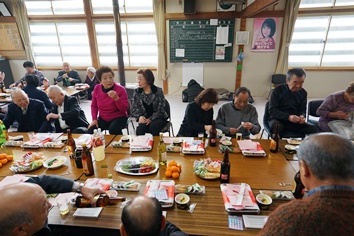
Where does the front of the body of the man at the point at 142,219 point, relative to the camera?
away from the camera

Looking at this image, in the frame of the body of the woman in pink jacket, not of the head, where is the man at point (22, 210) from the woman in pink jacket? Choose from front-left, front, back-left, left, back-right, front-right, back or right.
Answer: front

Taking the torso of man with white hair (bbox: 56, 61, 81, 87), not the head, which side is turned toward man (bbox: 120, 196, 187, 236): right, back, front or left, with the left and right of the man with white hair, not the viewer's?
front

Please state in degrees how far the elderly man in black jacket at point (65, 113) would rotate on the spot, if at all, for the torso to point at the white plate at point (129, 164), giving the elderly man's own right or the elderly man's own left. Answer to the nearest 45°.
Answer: approximately 45° to the elderly man's own left

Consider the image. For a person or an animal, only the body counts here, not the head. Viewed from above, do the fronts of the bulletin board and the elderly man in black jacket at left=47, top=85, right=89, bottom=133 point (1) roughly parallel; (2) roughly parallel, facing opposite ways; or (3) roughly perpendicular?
roughly parallel

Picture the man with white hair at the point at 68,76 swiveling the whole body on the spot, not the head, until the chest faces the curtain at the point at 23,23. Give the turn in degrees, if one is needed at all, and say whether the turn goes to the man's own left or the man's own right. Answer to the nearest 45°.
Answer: approximately 135° to the man's own right

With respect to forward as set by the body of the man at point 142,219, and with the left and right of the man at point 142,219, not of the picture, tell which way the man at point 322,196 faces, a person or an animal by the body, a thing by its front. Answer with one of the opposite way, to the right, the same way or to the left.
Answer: the same way

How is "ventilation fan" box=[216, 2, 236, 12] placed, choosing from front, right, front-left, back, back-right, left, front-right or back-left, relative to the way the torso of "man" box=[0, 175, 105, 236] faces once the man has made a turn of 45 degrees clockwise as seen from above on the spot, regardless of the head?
front-left

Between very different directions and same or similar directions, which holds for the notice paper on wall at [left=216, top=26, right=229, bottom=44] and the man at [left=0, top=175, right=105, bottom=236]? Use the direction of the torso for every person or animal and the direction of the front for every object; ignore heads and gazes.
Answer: very different directions

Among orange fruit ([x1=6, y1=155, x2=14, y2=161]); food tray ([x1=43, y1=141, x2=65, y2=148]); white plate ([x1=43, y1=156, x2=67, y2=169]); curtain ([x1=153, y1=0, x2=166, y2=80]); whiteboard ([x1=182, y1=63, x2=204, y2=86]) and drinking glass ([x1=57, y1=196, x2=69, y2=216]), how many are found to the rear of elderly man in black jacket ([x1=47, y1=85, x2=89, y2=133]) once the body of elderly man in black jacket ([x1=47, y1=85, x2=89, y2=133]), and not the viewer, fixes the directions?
2

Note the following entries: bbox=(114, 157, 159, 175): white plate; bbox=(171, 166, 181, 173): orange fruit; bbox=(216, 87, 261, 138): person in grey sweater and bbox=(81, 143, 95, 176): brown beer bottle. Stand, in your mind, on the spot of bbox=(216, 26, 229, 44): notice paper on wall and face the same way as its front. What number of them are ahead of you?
4

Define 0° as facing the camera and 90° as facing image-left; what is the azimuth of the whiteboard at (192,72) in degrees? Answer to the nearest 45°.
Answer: approximately 0°

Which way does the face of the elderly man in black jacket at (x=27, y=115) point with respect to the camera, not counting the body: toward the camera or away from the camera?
toward the camera

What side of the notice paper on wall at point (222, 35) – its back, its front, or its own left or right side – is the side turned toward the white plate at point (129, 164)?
front

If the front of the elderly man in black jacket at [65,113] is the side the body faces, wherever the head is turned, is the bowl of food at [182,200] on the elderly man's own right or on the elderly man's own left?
on the elderly man's own left

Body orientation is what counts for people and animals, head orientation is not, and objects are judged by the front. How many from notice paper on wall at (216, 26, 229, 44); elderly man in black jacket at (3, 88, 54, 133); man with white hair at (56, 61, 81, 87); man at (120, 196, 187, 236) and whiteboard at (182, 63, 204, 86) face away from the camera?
1

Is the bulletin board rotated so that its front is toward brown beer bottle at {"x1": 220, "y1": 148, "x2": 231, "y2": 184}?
yes

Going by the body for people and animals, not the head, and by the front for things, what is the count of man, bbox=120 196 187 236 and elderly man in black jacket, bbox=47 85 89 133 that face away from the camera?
1

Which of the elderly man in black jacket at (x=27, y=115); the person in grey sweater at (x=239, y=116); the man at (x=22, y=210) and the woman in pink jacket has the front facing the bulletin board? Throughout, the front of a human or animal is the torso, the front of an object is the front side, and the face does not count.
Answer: the man

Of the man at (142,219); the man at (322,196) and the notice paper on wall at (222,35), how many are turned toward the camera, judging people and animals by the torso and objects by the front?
1
